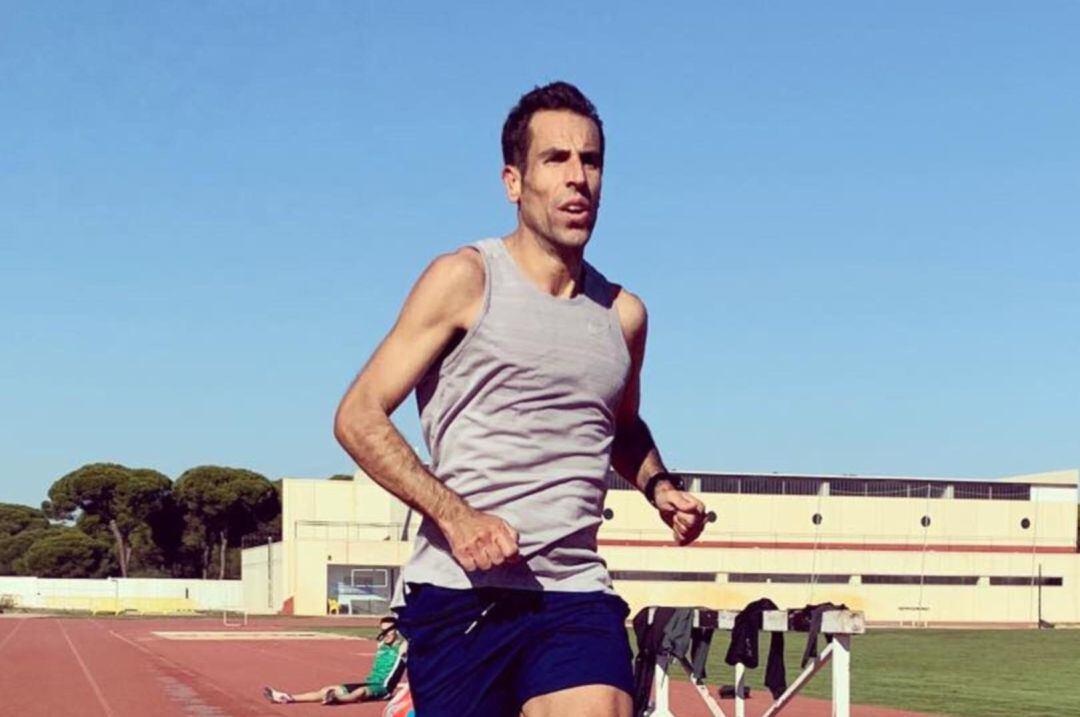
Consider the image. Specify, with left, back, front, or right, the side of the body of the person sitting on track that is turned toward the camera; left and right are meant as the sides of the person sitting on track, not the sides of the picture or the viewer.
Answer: left

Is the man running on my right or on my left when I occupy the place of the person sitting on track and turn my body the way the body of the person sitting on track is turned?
on my left

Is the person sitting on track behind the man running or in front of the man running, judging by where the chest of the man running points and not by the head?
behind

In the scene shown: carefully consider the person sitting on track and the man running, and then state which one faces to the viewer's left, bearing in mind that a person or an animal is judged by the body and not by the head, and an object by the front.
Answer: the person sitting on track

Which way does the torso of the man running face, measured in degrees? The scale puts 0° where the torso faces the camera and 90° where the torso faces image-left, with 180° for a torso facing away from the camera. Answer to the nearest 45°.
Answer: approximately 315°
